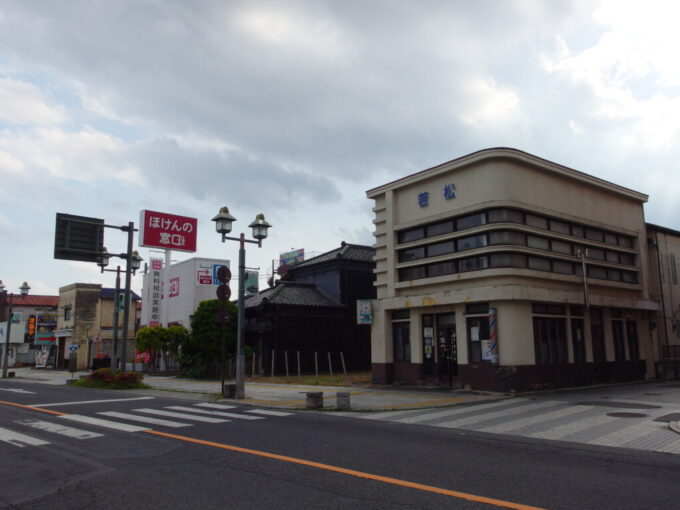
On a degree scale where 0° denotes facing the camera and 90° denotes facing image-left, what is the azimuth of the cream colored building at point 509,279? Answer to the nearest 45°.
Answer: approximately 45°

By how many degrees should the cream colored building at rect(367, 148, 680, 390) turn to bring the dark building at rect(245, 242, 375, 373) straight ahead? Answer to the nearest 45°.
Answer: approximately 90° to its right

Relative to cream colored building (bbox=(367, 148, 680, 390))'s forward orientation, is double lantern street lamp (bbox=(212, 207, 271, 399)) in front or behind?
in front

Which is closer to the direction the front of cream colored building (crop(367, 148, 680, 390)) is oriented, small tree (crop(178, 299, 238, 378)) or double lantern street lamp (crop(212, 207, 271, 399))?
the double lantern street lamp

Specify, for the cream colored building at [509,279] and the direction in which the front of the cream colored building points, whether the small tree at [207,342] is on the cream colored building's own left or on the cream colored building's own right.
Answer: on the cream colored building's own right

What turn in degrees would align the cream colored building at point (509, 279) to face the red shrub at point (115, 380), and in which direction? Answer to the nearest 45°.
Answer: approximately 45° to its right
